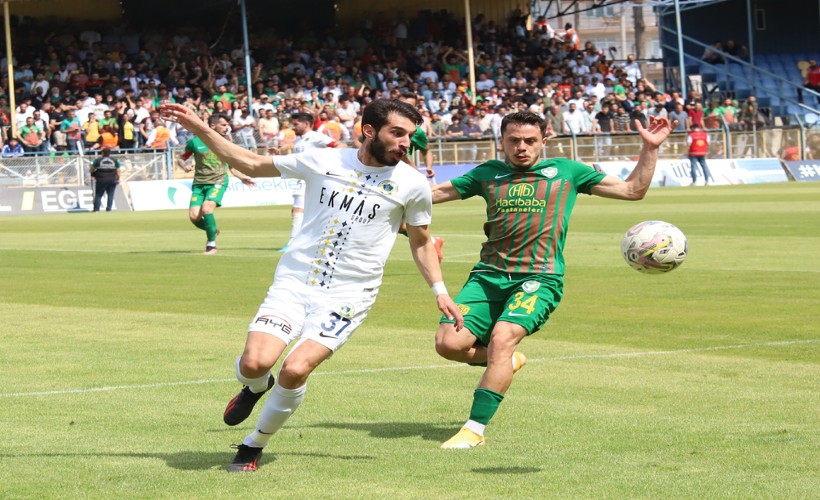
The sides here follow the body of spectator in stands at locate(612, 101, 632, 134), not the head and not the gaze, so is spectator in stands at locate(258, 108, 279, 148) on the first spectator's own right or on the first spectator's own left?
on the first spectator's own right

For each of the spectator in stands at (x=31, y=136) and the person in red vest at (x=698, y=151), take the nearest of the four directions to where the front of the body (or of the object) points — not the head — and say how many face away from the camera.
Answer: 1

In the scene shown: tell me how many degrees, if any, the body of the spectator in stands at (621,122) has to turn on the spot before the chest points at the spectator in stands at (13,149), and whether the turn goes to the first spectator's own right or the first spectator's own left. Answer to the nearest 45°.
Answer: approximately 45° to the first spectator's own right

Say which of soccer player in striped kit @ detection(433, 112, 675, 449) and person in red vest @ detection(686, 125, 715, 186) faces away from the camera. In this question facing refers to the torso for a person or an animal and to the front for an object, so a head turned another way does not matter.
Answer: the person in red vest

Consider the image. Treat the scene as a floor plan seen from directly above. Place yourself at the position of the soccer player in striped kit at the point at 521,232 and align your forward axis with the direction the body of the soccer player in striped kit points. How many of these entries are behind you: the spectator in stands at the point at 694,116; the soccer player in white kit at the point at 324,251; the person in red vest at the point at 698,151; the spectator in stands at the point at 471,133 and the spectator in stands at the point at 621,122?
4

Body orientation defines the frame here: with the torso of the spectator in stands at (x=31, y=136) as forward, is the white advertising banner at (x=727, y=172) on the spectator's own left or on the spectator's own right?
on the spectator's own left

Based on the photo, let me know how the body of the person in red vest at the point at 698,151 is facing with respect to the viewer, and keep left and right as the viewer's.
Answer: facing away from the viewer

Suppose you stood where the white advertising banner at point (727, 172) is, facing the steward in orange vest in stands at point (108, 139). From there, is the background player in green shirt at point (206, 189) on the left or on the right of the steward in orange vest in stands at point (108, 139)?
left

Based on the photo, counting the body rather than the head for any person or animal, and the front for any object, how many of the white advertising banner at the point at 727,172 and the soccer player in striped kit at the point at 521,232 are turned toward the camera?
2

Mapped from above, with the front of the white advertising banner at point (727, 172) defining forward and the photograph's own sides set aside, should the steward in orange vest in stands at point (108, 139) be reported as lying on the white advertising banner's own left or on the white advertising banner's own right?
on the white advertising banner's own right
